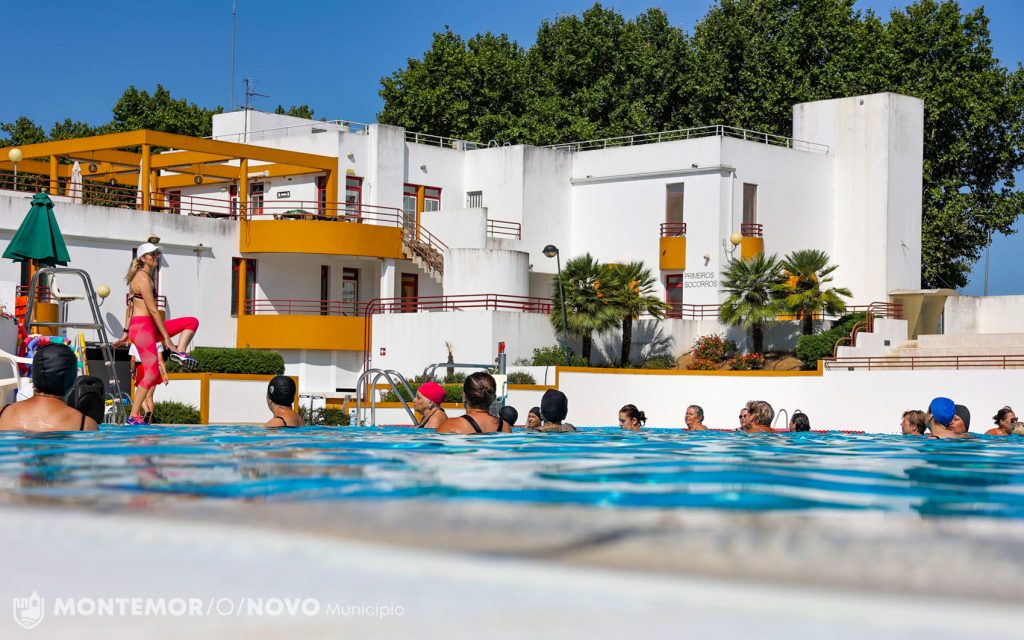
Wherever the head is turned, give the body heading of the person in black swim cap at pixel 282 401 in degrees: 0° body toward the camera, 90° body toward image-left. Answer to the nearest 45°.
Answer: approximately 135°

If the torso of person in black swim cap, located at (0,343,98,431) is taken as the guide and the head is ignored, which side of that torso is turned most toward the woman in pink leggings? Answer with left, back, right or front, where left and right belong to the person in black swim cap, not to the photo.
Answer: front

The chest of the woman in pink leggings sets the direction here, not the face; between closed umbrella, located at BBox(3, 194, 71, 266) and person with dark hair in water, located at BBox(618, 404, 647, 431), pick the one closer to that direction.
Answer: the person with dark hair in water

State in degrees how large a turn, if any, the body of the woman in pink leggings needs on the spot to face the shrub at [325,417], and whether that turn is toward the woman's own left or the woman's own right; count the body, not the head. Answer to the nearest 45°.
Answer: approximately 90° to the woman's own left

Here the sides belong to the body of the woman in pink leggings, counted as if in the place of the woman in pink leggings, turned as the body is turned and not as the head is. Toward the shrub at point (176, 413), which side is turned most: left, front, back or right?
left

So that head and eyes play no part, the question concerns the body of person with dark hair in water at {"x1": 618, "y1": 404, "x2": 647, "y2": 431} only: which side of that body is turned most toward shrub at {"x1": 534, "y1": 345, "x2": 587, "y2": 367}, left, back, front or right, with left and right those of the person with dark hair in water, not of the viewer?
right

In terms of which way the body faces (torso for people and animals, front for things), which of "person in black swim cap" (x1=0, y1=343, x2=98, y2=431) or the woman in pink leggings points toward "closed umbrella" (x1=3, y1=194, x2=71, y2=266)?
the person in black swim cap

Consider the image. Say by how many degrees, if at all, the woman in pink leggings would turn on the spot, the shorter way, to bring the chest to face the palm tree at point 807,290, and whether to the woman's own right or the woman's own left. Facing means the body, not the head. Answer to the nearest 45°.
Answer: approximately 45° to the woman's own left

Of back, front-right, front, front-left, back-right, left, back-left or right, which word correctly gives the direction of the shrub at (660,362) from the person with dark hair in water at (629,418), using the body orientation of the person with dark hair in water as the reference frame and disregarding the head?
right

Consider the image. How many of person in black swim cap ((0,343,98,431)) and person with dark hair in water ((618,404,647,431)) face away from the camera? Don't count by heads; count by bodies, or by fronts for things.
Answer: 1

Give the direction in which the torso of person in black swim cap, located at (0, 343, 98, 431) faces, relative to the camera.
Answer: away from the camera

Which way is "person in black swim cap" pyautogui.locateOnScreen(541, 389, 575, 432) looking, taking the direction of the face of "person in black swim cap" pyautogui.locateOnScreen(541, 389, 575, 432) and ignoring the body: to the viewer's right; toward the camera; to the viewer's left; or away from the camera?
away from the camera

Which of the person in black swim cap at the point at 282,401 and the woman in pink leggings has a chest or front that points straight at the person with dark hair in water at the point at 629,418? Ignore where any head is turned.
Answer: the woman in pink leggings

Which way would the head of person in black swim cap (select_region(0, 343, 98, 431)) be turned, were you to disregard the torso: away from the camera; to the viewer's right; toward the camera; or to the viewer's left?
away from the camera
